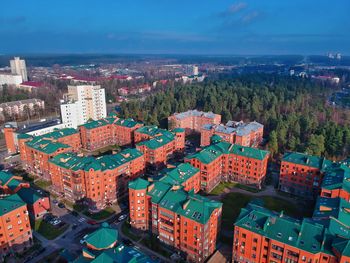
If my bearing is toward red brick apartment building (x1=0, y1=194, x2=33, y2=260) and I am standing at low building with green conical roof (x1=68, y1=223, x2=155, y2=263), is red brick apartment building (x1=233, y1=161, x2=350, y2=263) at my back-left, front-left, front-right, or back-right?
back-right
